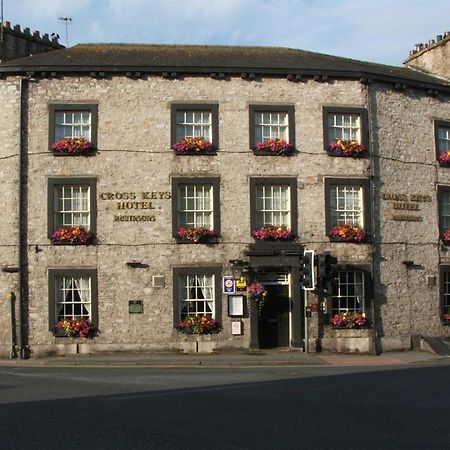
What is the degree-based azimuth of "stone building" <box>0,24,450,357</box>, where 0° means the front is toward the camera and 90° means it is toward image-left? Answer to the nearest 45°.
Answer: approximately 0°
